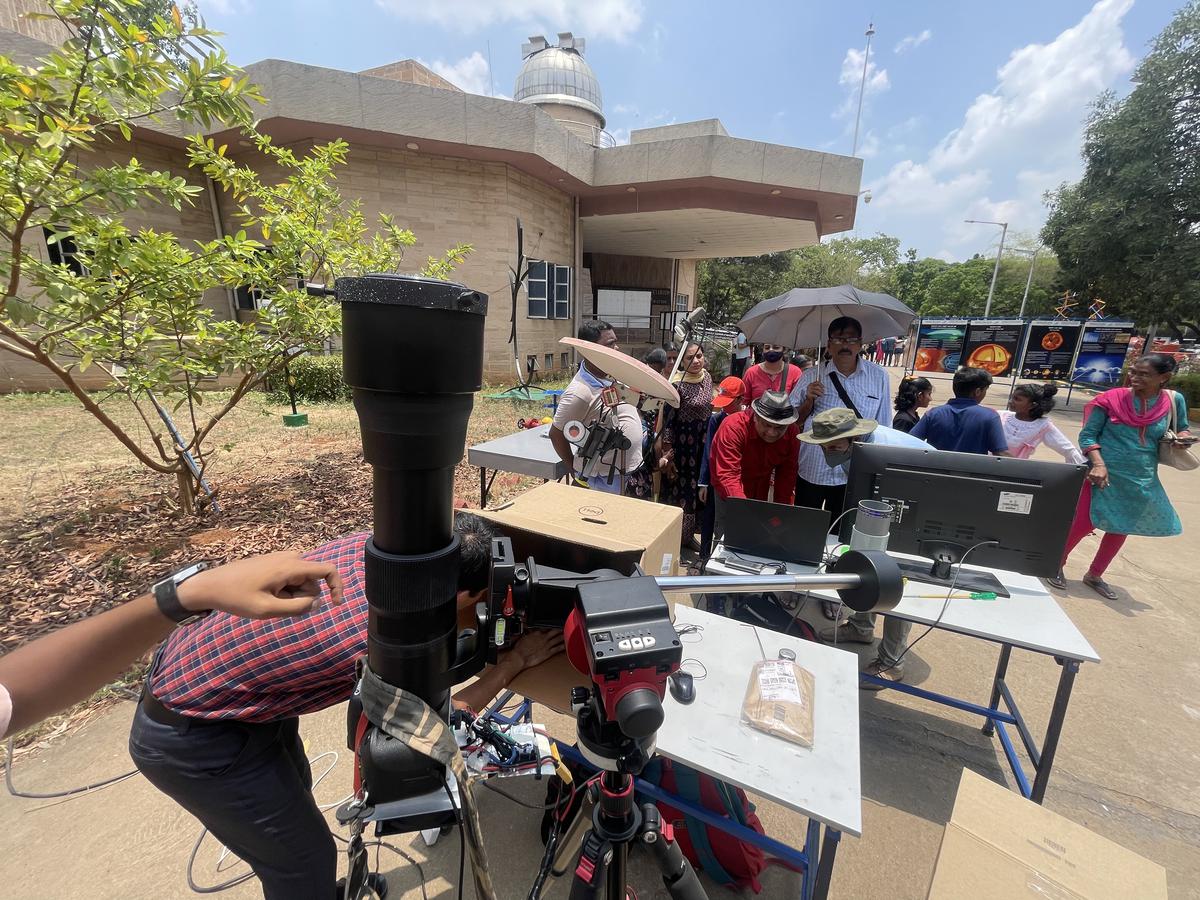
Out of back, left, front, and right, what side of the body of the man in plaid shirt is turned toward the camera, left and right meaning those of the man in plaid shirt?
right

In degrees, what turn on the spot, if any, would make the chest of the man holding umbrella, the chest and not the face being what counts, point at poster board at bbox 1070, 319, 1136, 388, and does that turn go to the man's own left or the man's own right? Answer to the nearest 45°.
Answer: approximately 135° to the man's own left

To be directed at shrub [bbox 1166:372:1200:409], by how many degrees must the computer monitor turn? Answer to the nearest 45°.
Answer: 0° — it already faces it

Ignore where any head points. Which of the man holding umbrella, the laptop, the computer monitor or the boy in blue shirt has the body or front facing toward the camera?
the man holding umbrella

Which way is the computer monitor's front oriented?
away from the camera

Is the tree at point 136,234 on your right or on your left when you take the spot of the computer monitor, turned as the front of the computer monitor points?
on your left

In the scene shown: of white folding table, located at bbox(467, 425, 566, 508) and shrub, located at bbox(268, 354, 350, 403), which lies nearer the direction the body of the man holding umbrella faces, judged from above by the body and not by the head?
the white folding table

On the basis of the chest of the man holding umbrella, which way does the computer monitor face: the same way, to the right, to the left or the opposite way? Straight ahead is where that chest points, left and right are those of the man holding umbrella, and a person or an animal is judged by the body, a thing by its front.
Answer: the opposite way

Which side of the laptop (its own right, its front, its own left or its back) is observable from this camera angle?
back
